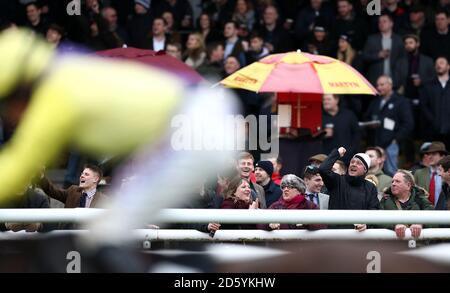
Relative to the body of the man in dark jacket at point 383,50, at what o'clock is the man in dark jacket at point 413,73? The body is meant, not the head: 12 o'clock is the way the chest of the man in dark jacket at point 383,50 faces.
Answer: the man in dark jacket at point 413,73 is roughly at 9 o'clock from the man in dark jacket at point 383,50.

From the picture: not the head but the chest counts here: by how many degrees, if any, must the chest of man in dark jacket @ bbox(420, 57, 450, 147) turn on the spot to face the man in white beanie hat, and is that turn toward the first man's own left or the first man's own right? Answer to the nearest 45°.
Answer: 0° — they already face them

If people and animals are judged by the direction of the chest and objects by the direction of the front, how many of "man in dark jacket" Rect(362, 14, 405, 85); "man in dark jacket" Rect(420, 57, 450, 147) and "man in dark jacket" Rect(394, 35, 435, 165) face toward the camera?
3

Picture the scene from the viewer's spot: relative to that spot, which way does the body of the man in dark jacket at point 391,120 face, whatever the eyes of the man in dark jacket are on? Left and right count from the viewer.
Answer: facing the viewer and to the left of the viewer

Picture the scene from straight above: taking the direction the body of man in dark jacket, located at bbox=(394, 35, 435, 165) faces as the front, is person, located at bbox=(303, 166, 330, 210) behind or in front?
in front

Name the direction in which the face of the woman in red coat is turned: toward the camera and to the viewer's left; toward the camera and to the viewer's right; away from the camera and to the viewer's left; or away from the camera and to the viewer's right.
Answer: toward the camera and to the viewer's left

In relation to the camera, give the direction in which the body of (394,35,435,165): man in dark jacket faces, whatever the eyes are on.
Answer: toward the camera

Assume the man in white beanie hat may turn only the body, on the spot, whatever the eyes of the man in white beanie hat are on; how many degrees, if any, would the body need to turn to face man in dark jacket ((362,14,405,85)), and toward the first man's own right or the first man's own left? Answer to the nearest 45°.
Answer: approximately 135° to the first man's own right

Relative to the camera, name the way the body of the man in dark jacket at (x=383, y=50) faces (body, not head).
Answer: toward the camera

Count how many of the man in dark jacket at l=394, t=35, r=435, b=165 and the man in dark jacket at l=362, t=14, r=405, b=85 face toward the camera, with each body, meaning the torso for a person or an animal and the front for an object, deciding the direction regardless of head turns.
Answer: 2

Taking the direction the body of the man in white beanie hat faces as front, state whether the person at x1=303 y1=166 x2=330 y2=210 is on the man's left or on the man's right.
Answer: on the man's right

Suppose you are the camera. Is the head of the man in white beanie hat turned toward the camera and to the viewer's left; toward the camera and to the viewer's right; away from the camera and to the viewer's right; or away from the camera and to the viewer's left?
toward the camera and to the viewer's left
